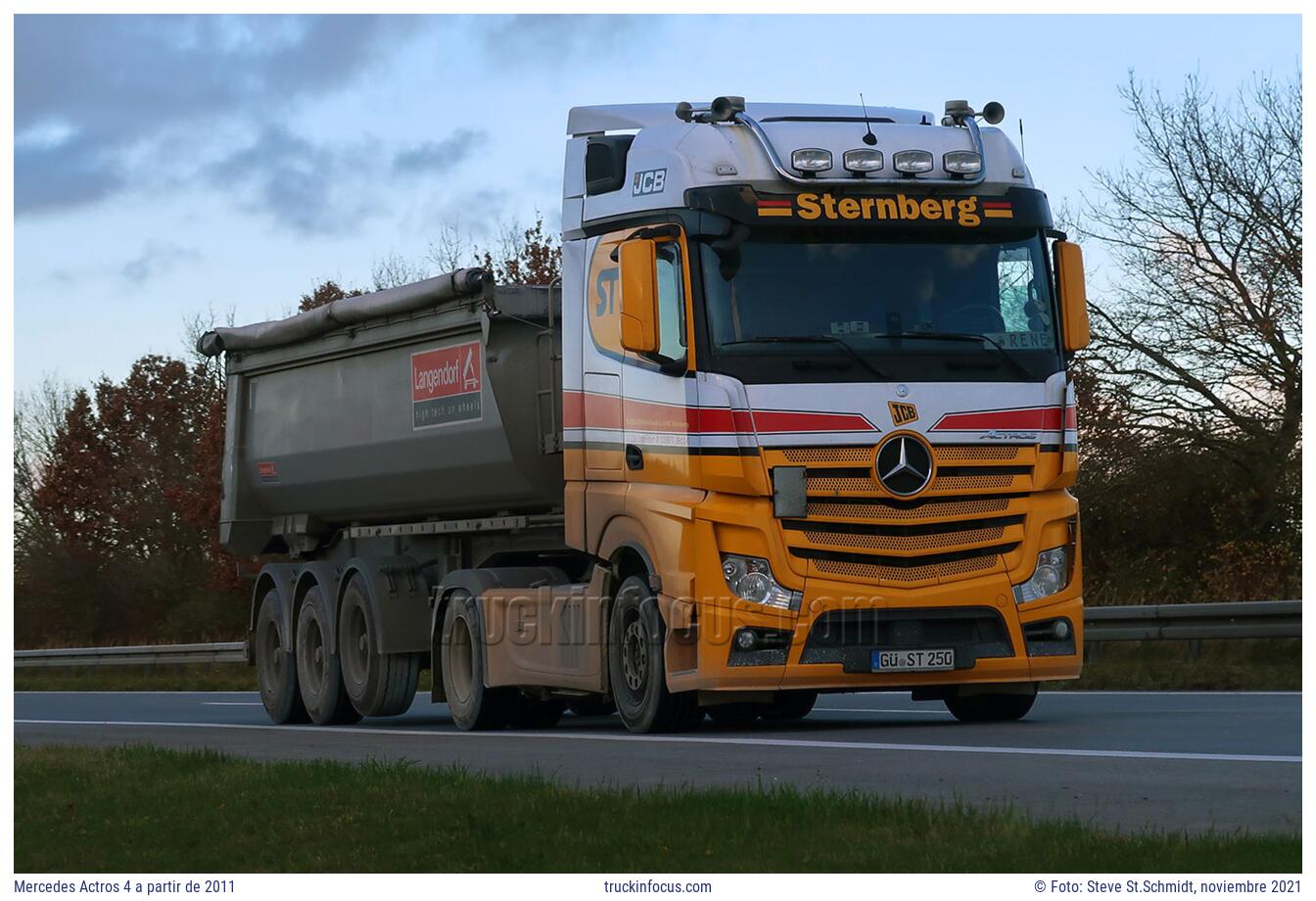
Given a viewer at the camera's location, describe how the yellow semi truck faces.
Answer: facing the viewer and to the right of the viewer

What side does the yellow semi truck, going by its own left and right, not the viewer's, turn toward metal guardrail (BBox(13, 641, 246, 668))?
back
